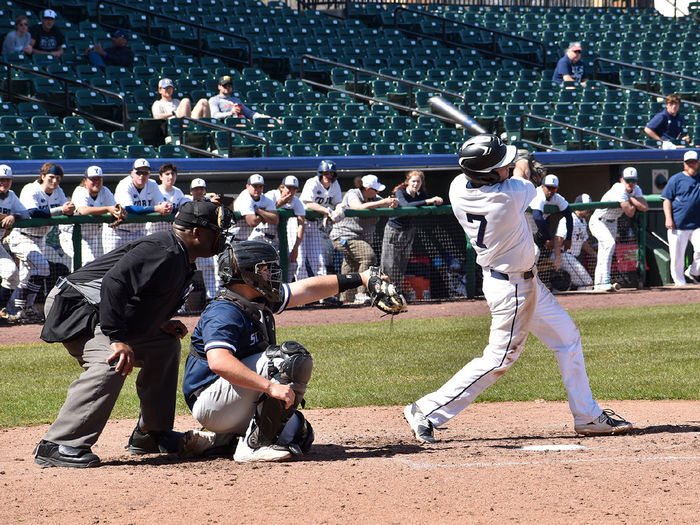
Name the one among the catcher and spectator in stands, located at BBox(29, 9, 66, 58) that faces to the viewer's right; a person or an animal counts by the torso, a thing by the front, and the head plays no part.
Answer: the catcher

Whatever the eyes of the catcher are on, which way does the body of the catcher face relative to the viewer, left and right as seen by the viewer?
facing to the right of the viewer

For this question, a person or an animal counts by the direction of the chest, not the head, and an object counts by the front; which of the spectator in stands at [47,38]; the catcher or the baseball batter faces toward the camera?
the spectator in stands

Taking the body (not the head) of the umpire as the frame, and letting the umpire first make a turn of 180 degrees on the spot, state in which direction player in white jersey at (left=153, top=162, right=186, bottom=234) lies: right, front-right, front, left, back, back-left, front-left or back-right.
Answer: right

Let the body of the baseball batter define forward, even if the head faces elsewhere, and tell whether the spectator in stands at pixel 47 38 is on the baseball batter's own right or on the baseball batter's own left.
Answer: on the baseball batter's own left

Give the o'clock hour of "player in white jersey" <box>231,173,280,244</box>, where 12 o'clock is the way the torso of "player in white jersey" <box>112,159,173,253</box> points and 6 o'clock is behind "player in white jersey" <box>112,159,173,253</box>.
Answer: "player in white jersey" <box>231,173,280,244</box> is roughly at 10 o'clock from "player in white jersey" <box>112,159,173,253</box>.

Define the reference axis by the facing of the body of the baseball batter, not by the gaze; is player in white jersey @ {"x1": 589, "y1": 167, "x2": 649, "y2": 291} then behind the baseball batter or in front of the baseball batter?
in front

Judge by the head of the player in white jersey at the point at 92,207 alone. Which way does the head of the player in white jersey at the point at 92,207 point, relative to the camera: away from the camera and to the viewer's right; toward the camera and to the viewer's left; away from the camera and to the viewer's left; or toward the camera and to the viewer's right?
toward the camera and to the viewer's right

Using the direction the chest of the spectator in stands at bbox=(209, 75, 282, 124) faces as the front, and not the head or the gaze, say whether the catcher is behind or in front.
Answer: in front

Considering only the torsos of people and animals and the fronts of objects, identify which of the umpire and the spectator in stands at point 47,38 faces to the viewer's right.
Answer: the umpire

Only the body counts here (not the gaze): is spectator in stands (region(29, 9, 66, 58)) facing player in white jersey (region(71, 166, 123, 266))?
yes

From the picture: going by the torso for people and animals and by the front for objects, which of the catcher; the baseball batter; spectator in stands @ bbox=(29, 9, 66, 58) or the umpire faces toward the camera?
the spectator in stands

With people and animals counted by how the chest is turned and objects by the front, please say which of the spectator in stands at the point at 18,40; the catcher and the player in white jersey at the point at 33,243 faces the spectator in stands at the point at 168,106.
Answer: the spectator in stands at the point at 18,40

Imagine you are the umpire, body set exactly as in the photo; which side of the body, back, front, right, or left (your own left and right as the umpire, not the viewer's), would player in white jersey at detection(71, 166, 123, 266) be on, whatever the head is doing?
left

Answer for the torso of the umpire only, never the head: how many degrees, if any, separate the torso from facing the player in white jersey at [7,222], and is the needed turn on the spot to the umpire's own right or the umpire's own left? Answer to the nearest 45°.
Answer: approximately 90° to the umpire's own left

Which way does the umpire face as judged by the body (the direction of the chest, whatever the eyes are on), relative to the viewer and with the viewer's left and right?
facing to the right of the viewer

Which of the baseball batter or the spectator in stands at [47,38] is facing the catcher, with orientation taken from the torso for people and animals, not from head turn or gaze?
the spectator in stands

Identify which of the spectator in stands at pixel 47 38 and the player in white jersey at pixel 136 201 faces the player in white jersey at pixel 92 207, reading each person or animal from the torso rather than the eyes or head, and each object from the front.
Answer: the spectator in stands

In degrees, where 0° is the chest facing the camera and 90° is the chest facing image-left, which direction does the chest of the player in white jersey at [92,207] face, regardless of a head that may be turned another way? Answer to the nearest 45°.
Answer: approximately 315°
